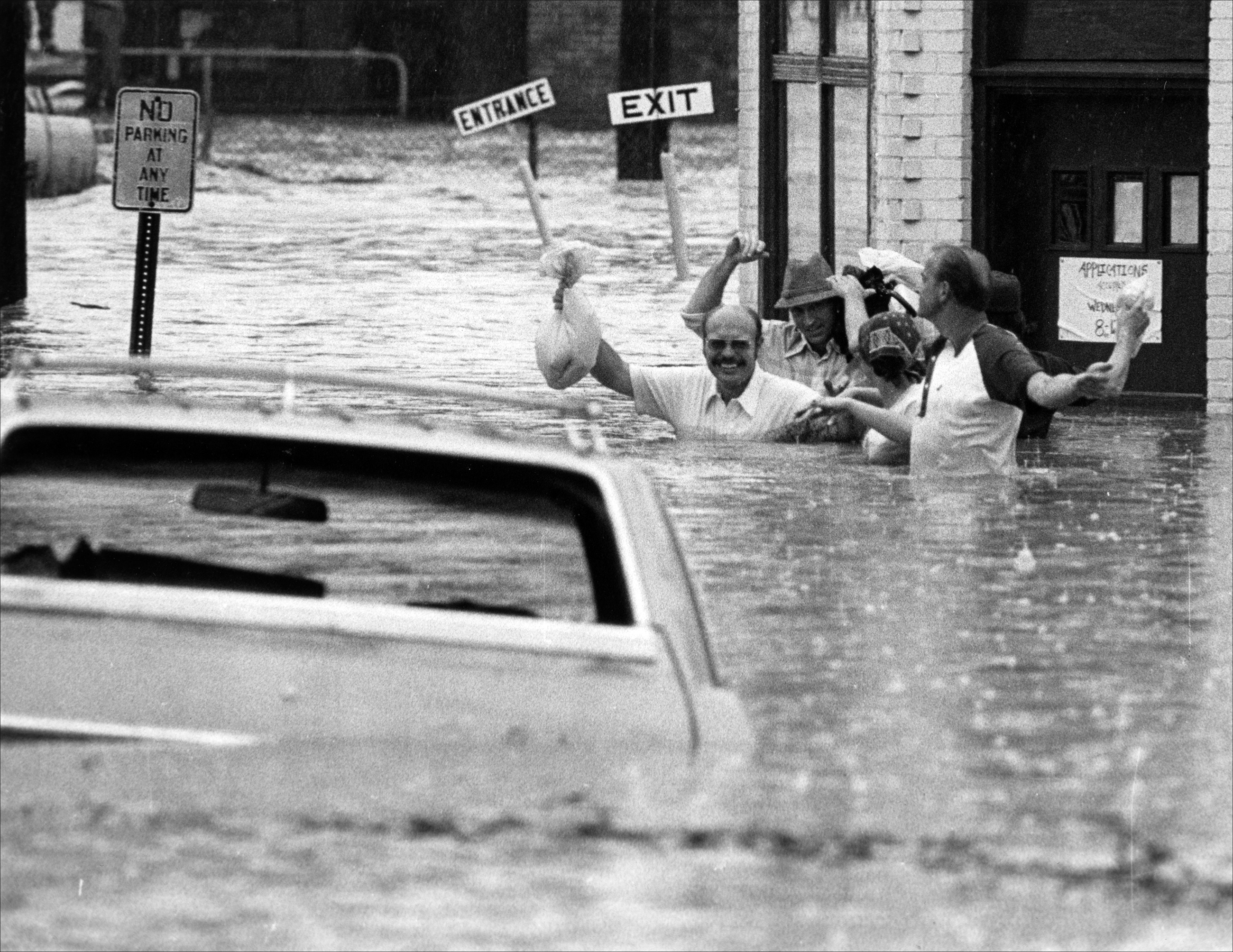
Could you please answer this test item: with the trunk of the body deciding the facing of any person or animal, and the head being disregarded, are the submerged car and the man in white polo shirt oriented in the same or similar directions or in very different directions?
very different directions

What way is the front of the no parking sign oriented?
toward the camera

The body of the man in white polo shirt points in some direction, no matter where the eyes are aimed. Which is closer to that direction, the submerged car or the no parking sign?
the submerged car

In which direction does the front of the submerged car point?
away from the camera

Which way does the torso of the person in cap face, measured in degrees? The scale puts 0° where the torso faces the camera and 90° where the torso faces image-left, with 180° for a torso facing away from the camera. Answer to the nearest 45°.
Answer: approximately 45°

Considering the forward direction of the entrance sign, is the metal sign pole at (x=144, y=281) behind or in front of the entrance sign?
in front

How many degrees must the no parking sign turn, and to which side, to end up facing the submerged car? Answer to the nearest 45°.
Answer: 0° — it already faces it

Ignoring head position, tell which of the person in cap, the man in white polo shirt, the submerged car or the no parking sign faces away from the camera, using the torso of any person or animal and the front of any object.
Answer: the submerged car

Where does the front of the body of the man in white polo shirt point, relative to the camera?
toward the camera

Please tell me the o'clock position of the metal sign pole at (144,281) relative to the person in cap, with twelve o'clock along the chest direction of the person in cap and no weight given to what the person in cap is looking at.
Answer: The metal sign pole is roughly at 3 o'clock from the person in cap.

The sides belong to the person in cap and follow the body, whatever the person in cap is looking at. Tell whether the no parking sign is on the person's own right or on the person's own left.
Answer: on the person's own right

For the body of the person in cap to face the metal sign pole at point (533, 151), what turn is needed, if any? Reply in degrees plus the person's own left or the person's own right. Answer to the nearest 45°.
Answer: approximately 135° to the person's own right

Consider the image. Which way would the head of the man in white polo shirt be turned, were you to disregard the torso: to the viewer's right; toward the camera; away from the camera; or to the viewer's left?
toward the camera

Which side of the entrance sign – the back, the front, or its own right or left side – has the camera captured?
front

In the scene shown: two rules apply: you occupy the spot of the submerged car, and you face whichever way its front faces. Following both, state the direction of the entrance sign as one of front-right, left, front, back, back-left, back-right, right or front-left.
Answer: front

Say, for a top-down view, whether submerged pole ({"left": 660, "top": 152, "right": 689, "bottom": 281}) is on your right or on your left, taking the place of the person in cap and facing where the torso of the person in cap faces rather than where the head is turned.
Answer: on your right
